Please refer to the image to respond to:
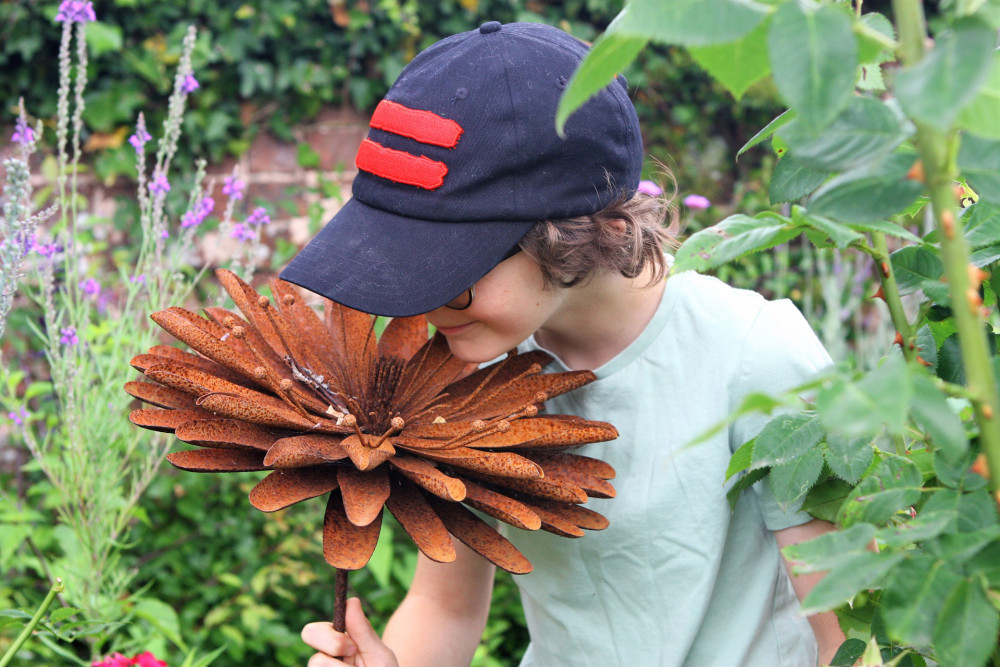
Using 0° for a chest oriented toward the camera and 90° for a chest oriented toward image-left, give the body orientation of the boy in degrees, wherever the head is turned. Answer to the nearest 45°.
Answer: approximately 45°

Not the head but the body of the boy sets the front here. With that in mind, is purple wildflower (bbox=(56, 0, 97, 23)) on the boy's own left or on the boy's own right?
on the boy's own right

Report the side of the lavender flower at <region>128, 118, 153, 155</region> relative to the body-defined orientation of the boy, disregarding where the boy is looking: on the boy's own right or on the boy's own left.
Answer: on the boy's own right

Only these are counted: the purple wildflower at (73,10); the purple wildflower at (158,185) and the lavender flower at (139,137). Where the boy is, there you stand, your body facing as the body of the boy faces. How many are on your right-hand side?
3

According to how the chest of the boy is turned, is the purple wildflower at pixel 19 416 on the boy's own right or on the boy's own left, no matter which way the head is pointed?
on the boy's own right

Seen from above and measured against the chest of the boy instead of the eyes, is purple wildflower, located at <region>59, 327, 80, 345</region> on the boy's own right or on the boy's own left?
on the boy's own right
